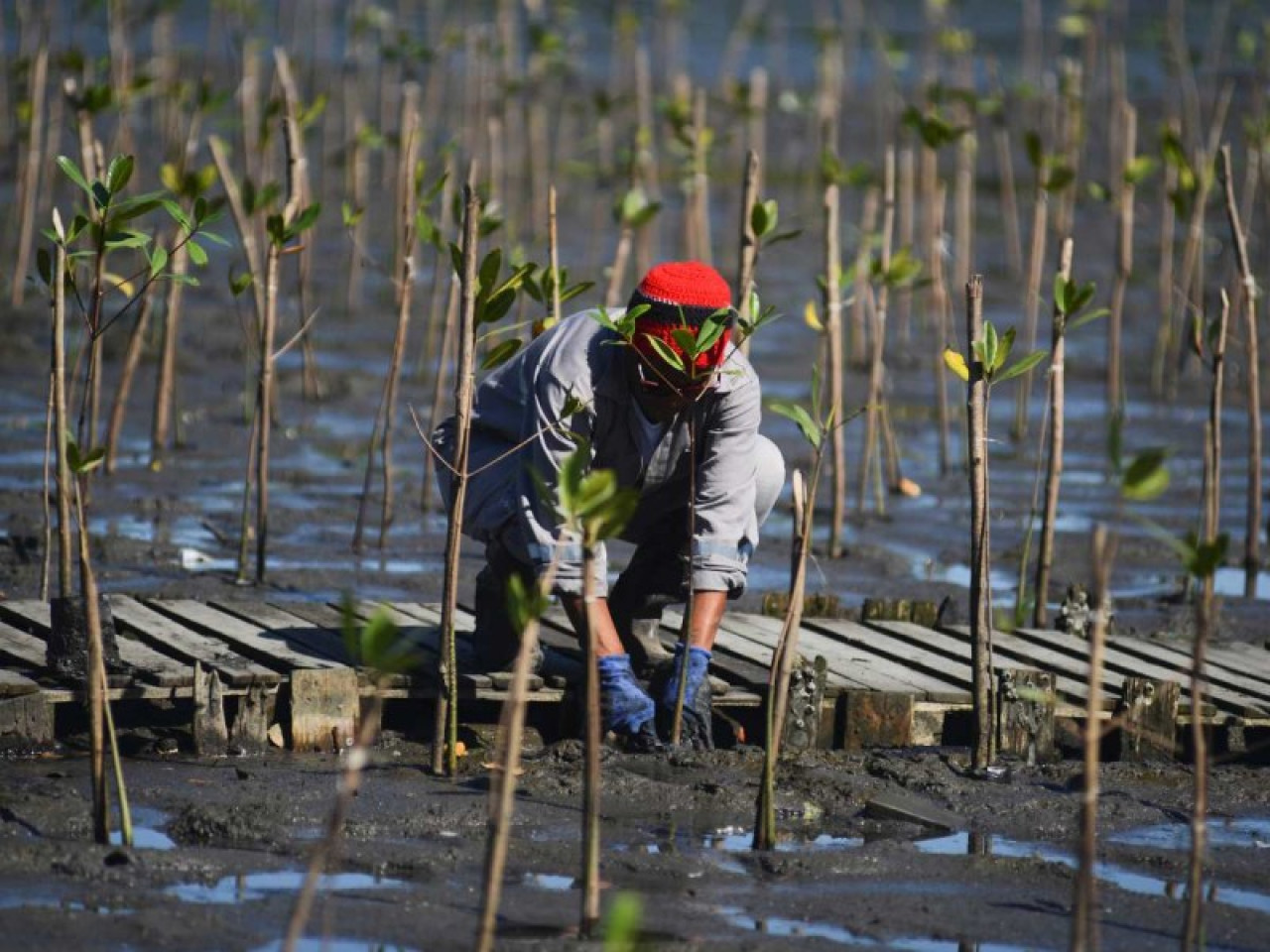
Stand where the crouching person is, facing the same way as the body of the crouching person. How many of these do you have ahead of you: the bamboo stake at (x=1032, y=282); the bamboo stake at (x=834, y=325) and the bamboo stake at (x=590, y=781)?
1

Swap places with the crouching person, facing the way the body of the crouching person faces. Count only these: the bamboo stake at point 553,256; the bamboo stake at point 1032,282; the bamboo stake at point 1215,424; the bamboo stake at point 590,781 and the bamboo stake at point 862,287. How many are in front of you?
1

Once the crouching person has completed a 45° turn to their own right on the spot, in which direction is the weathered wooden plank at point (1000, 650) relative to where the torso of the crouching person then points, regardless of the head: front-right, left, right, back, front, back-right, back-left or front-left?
back

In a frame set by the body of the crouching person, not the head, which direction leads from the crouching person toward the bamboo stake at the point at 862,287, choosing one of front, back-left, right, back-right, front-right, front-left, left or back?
back

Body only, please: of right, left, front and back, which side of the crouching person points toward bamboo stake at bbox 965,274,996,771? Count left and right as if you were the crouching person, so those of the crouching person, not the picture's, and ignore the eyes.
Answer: left

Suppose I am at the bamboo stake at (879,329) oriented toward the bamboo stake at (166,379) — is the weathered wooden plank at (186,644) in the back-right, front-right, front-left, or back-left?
front-left

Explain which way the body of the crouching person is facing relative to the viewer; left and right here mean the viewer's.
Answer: facing the viewer

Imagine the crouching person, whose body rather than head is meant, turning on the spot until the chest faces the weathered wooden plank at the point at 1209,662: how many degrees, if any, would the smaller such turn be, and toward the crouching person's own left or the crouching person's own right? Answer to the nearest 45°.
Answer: approximately 135° to the crouching person's own left

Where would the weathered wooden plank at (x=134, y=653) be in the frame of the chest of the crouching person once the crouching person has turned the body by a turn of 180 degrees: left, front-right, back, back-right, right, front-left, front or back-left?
left

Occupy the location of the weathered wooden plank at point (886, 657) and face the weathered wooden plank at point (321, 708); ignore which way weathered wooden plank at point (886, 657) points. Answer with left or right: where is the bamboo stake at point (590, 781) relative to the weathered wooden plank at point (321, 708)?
left

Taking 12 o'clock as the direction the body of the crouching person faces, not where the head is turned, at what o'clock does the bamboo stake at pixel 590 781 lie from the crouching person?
The bamboo stake is roughly at 12 o'clock from the crouching person.

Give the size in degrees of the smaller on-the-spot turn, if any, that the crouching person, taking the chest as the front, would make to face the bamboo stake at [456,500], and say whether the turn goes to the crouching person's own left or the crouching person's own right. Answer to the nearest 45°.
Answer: approximately 45° to the crouching person's own right

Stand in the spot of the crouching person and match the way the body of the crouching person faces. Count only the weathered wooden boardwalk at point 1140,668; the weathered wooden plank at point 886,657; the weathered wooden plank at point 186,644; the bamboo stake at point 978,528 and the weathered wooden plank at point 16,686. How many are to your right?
2
